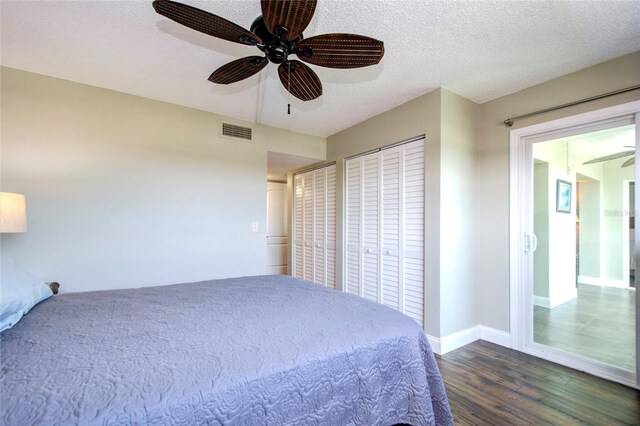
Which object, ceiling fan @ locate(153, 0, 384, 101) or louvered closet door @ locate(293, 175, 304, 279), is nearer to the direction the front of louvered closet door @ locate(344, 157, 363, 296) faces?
the ceiling fan

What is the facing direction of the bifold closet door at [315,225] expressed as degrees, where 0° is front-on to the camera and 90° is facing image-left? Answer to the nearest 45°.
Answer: approximately 45°

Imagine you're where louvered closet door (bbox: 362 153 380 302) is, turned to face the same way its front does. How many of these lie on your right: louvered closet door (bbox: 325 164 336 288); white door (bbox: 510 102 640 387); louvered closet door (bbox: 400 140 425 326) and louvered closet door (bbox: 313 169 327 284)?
2

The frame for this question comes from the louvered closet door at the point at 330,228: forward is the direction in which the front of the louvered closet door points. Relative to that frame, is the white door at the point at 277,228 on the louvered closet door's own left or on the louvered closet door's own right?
on the louvered closet door's own right

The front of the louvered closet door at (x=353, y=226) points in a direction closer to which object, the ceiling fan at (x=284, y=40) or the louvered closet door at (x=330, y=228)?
the ceiling fan

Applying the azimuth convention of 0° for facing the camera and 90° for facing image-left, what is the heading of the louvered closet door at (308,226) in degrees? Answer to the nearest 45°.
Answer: approximately 45°

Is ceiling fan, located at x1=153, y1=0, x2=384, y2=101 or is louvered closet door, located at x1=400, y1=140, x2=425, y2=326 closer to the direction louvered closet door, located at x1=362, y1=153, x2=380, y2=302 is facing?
the ceiling fan

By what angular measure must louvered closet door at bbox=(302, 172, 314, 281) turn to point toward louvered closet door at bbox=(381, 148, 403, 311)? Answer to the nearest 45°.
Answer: approximately 90° to its left

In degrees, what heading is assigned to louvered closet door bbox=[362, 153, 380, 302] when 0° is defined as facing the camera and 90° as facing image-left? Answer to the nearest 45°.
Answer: approximately 45°

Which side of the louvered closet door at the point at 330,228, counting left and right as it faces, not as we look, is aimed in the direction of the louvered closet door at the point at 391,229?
left

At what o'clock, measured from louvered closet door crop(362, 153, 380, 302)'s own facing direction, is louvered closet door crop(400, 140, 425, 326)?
louvered closet door crop(400, 140, 425, 326) is roughly at 9 o'clock from louvered closet door crop(362, 153, 380, 302).
